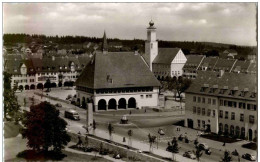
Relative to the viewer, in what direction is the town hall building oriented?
toward the camera

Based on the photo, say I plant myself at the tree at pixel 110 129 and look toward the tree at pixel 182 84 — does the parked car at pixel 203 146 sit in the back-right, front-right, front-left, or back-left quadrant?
front-right

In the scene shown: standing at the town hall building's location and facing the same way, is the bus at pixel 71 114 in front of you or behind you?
in front
